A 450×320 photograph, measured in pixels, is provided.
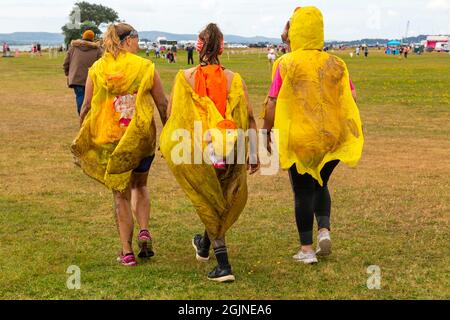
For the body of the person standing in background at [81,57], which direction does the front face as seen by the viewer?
away from the camera
